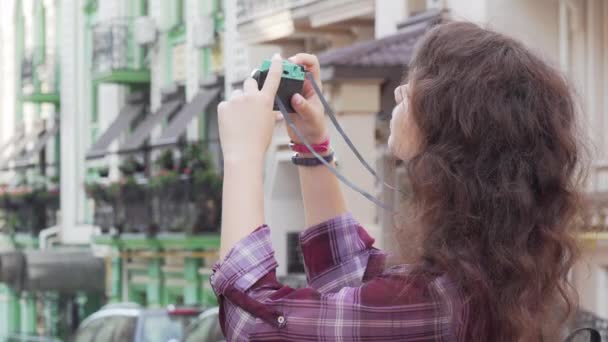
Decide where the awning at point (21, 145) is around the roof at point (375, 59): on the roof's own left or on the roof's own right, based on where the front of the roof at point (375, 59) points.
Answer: on the roof's own right

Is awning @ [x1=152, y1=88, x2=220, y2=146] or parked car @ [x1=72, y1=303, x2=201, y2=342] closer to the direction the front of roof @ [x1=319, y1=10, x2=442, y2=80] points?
the parked car

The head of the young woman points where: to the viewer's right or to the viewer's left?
to the viewer's left
